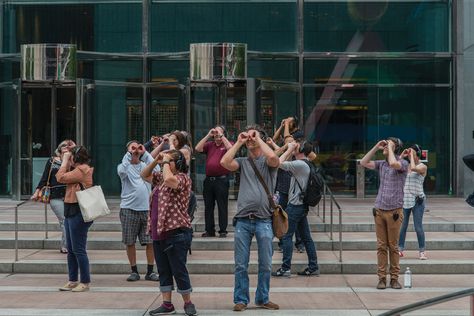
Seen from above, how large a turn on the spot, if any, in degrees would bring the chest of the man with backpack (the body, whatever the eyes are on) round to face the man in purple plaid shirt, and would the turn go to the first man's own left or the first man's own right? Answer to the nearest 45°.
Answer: approximately 135° to the first man's own left

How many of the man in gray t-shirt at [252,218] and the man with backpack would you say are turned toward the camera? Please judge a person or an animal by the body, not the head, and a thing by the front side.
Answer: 1

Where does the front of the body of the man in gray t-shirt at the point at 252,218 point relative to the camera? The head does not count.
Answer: toward the camera

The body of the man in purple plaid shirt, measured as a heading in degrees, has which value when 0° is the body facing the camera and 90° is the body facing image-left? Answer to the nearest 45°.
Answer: approximately 45°

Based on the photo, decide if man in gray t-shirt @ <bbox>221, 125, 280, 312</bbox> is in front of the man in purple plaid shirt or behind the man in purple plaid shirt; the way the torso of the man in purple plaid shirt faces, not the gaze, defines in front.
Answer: in front

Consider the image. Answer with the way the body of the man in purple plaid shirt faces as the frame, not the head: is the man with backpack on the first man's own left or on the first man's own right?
on the first man's own right

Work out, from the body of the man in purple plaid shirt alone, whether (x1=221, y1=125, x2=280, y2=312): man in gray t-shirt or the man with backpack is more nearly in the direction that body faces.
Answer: the man in gray t-shirt

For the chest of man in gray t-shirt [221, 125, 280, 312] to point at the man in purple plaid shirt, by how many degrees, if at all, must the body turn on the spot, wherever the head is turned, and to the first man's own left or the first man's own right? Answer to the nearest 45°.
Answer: approximately 135° to the first man's own left
